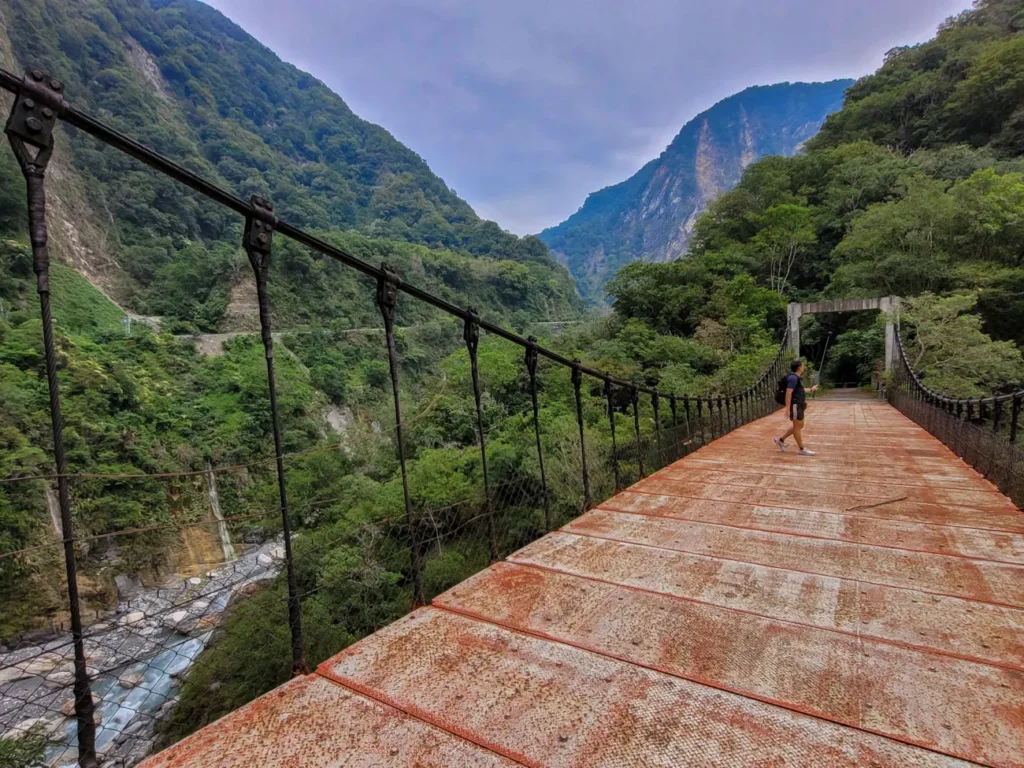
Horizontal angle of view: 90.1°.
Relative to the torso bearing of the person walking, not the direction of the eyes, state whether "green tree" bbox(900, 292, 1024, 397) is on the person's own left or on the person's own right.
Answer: on the person's own left

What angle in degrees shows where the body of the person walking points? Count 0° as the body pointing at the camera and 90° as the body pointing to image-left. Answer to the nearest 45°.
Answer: approximately 270°
